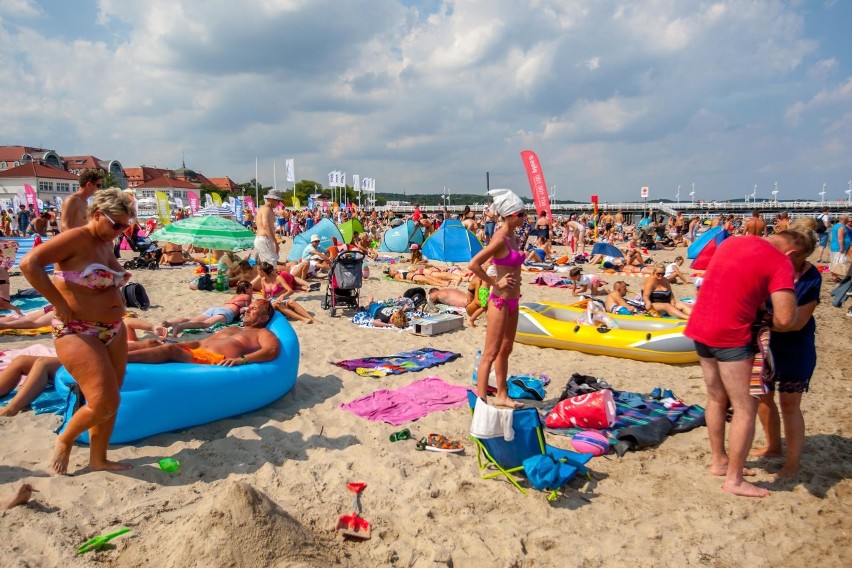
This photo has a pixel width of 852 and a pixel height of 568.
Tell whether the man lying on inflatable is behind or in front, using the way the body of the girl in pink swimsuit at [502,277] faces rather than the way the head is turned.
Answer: behind

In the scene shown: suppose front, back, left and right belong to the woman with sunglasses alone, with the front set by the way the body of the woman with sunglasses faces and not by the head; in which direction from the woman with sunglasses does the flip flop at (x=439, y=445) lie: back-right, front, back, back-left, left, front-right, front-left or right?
front-left

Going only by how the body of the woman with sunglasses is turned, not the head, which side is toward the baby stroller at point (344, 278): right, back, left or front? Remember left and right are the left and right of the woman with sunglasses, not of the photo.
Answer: left

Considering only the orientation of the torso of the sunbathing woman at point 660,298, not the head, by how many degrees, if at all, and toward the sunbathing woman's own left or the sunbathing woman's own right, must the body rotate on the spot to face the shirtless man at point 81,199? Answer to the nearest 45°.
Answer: approximately 90° to the sunbathing woman's own right

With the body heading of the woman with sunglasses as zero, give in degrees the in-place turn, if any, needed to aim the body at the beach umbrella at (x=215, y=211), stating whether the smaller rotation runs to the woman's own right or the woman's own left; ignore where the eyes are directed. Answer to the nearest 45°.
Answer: approximately 135° to the woman's own left

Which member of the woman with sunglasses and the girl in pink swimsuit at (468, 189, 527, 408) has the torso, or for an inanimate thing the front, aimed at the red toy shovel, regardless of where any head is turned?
the woman with sunglasses

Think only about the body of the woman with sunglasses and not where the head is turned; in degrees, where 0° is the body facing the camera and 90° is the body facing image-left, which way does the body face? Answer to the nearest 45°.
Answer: approximately 315°

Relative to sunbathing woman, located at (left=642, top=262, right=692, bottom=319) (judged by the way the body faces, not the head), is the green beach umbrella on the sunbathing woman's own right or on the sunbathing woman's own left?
on the sunbathing woman's own right

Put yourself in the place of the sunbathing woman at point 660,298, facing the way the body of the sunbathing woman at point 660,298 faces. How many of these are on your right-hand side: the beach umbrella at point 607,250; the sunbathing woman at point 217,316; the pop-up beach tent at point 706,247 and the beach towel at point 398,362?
2
